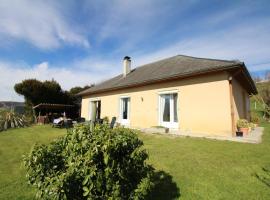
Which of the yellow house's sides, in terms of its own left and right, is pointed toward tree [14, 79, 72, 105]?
right

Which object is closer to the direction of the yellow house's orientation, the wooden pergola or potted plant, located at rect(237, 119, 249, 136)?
the wooden pergola

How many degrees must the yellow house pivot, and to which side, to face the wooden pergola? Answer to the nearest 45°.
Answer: approximately 90° to its right

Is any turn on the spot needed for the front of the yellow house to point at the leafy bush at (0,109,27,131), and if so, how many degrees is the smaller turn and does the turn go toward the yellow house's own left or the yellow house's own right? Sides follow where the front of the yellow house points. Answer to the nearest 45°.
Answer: approximately 45° to the yellow house's own right

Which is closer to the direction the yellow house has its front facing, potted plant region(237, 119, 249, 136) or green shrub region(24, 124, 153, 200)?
the green shrub
